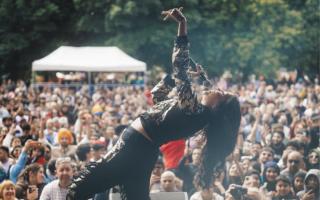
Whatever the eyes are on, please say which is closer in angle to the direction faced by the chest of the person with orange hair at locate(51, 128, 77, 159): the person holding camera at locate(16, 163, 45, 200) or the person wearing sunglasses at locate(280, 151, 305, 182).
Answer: the person holding camera

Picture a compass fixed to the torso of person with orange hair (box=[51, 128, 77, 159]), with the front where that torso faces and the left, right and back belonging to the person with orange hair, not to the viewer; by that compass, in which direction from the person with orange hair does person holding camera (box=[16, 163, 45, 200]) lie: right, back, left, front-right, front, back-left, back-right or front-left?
front

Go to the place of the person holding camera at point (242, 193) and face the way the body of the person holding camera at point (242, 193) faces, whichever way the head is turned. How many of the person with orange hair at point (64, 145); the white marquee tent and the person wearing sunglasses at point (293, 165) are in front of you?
0

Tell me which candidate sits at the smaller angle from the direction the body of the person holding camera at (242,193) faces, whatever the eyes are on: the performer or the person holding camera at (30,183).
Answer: the performer

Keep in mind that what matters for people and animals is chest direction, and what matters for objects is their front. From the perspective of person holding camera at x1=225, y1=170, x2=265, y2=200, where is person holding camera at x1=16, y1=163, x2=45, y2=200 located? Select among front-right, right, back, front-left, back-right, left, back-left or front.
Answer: right

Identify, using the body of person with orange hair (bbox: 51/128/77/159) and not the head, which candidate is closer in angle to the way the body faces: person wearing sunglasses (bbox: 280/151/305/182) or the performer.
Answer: the performer

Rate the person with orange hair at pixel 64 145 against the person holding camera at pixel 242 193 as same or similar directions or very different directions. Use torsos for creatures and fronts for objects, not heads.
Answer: same or similar directions

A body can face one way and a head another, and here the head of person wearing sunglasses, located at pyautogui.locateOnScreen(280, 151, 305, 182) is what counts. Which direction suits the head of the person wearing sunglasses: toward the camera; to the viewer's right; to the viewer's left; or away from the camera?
toward the camera

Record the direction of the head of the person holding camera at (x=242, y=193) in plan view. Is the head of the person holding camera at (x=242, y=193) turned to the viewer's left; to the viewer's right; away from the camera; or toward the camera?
toward the camera

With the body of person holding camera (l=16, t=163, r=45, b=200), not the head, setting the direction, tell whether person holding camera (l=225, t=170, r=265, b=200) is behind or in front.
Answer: in front

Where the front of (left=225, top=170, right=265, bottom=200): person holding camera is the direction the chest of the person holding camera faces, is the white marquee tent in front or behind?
behind

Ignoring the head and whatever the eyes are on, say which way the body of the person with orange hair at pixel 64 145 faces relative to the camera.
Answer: toward the camera

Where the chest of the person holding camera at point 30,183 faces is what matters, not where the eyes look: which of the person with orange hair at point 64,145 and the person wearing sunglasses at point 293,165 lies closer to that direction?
the person wearing sunglasses
